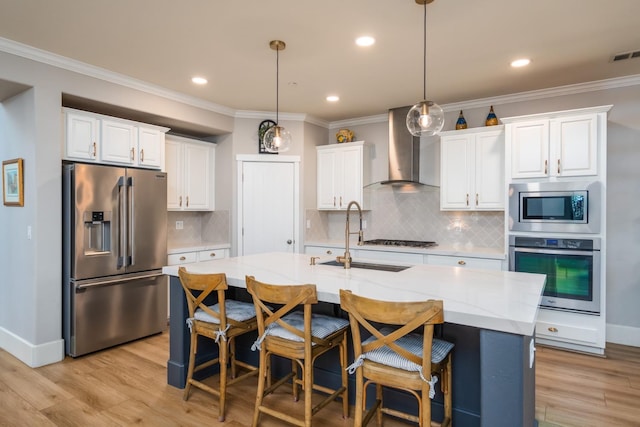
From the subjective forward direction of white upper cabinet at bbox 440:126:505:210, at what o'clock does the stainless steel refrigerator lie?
The stainless steel refrigerator is roughly at 2 o'clock from the white upper cabinet.

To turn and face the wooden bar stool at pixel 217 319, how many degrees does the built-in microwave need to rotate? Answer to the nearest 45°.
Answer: approximately 45° to its right

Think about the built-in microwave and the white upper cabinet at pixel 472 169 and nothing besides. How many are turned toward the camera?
2

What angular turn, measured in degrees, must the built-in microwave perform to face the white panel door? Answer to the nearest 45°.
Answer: approximately 90° to its right

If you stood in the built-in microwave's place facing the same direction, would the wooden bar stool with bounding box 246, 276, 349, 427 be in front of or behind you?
in front

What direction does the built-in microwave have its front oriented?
toward the camera

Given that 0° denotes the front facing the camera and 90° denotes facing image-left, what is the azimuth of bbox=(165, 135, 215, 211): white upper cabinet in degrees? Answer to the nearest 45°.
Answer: approximately 315°

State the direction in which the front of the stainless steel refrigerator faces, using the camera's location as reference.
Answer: facing the viewer and to the right of the viewer

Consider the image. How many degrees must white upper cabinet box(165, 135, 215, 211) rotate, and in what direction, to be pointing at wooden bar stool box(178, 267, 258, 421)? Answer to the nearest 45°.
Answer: approximately 45° to its right

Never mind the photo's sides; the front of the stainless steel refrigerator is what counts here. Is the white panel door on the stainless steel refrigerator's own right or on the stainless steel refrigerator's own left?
on the stainless steel refrigerator's own left
